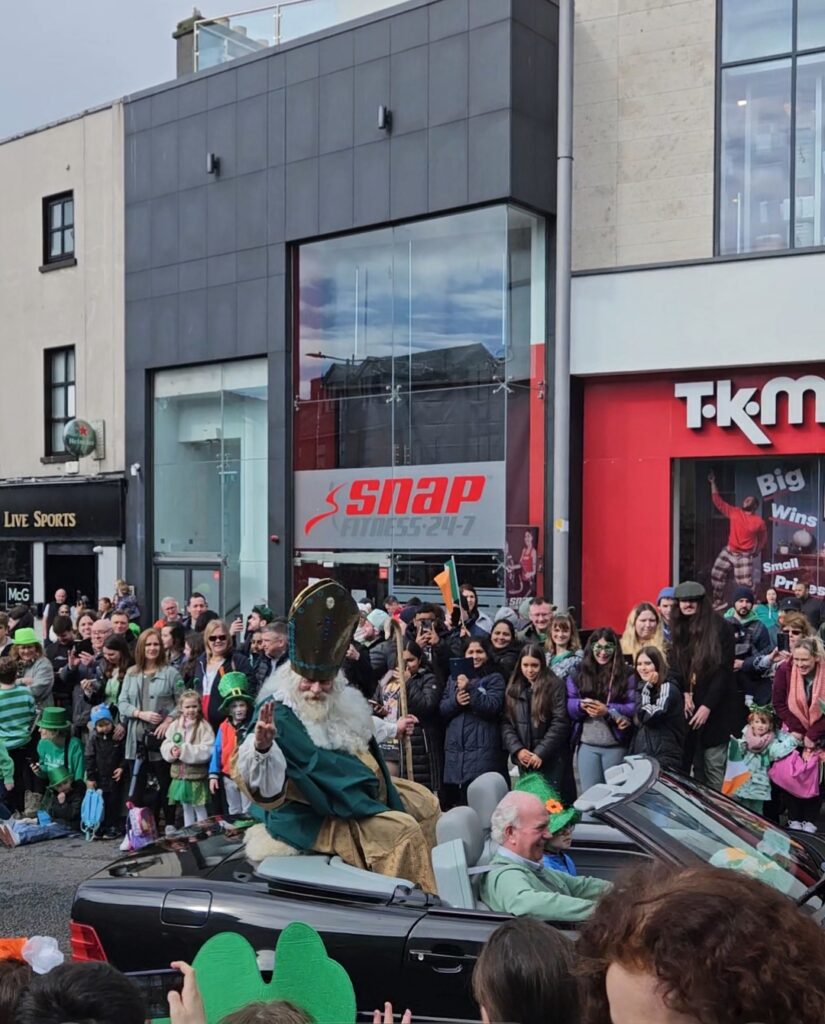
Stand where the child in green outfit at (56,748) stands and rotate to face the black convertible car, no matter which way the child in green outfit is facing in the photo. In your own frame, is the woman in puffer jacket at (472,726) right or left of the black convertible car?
left

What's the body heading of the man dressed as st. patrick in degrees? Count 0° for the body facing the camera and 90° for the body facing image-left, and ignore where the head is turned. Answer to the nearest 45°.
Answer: approximately 315°

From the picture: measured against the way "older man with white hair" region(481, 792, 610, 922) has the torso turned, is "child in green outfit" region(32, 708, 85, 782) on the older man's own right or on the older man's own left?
on the older man's own left

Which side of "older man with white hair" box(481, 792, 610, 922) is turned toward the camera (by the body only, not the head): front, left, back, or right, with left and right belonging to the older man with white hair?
right

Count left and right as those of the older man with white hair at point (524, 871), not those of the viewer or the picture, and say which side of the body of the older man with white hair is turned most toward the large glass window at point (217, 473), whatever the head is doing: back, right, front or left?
left

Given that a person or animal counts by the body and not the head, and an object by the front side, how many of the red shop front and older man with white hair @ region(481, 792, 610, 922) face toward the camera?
1

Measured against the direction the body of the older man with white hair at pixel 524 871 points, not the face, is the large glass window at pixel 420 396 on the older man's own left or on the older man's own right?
on the older man's own left

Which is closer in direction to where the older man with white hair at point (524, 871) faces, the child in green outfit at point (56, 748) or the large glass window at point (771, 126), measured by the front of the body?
the large glass window

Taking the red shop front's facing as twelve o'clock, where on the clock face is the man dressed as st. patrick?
The man dressed as st. patrick is roughly at 12 o'clock from the red shop front.

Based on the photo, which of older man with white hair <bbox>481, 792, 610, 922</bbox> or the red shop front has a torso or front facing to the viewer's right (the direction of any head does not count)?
the older man with white hair
